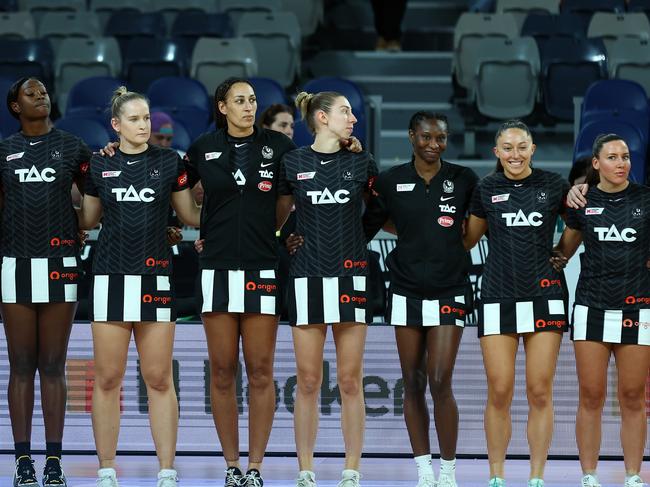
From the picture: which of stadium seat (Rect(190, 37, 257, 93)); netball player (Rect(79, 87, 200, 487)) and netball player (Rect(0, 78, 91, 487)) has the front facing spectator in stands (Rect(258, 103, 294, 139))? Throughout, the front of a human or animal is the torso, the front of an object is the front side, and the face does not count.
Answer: the stadium seat

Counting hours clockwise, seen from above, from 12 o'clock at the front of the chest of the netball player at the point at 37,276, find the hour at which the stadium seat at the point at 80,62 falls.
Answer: The stadium seat is roughly at 6 o'clock from the netball player.

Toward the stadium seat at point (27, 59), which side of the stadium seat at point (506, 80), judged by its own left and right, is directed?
right

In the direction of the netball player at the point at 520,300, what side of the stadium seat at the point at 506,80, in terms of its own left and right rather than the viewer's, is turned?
front

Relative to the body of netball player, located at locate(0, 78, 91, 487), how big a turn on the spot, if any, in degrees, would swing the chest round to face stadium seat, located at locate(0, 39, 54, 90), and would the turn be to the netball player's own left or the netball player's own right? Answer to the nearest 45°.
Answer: approximately 180°

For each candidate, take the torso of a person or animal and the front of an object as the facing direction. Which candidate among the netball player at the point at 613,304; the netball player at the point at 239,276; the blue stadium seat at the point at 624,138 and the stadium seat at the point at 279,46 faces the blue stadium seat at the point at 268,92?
the stadium seat

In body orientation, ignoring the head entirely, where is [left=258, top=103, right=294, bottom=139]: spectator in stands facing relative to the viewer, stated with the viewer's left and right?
facing the viewer and to the right of the viewer

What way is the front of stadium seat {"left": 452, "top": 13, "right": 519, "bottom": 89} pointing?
toward the camera

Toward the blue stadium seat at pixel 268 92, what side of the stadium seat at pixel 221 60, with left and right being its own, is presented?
front

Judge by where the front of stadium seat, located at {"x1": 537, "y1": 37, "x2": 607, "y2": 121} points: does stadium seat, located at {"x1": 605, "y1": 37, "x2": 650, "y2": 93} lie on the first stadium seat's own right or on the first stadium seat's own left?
on the first stadium seat's own left

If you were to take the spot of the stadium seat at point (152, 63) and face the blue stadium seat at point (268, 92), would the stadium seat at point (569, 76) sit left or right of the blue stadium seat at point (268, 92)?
left

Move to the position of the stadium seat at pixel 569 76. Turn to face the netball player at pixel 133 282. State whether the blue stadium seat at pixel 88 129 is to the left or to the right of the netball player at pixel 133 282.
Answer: right

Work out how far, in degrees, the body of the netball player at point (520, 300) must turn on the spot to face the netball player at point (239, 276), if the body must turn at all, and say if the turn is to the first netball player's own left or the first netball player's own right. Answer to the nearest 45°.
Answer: approximately 90° to the first netball player's own right

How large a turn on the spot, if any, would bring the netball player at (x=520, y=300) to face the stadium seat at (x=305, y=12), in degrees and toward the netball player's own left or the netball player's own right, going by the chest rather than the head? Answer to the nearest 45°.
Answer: approximately 180°

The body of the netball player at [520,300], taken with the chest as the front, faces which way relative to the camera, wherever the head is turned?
toward the camera
